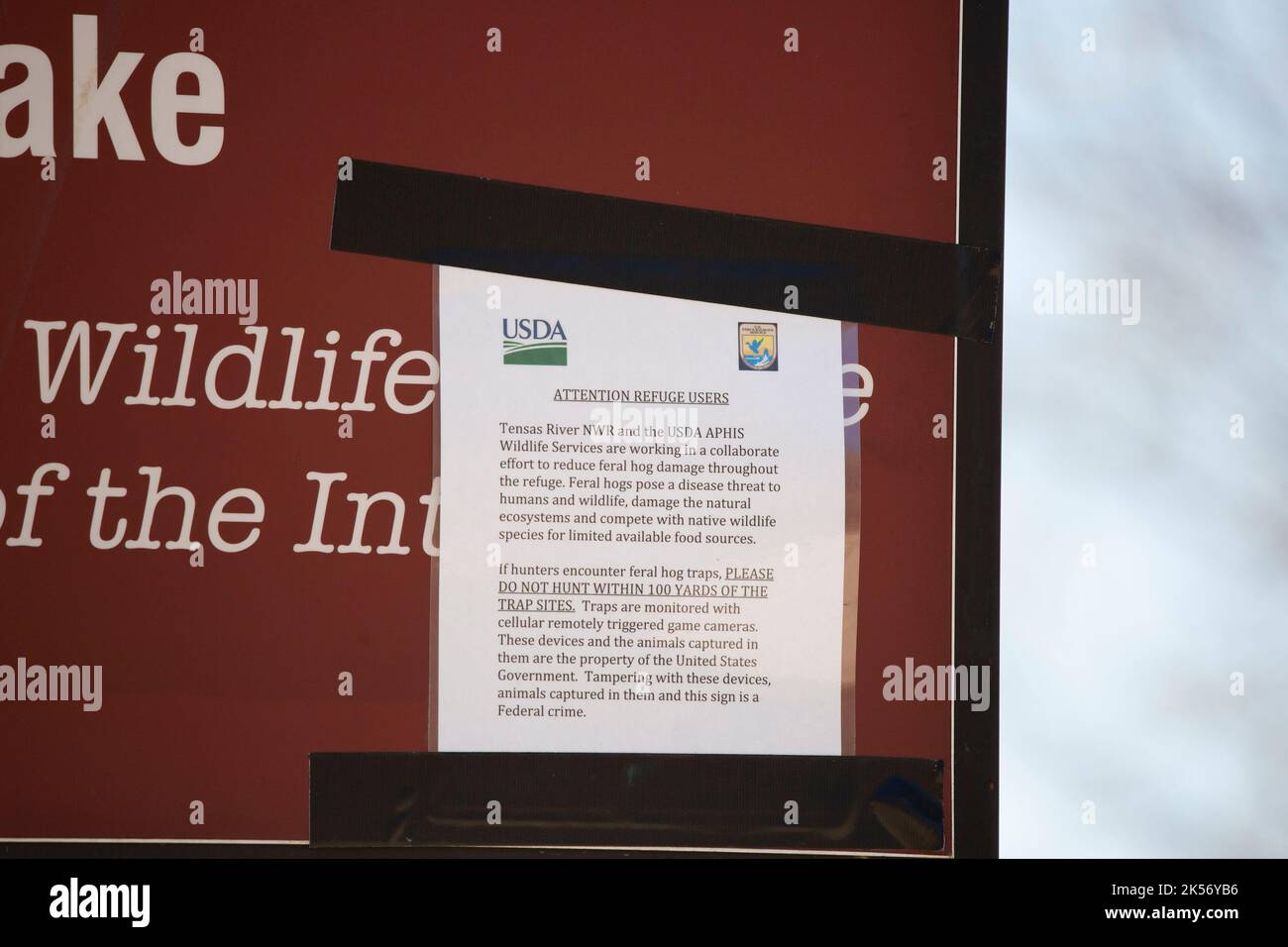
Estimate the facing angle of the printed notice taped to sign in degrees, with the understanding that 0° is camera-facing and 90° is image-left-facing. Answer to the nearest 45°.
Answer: approximately 0°
